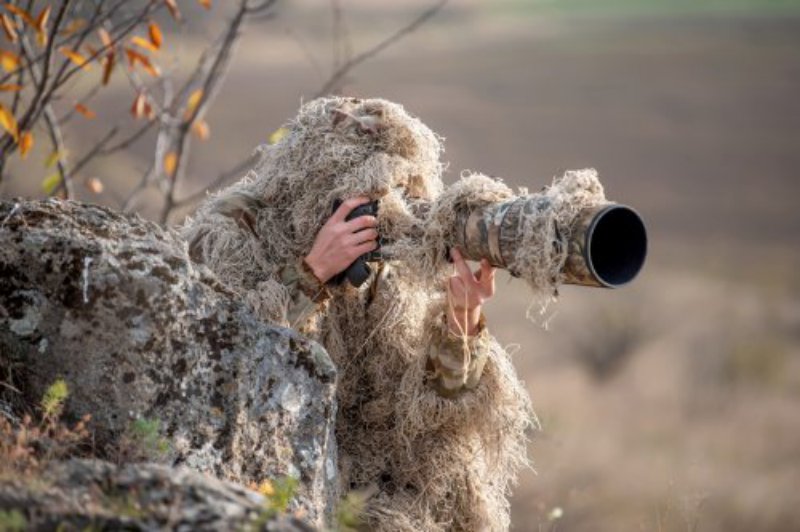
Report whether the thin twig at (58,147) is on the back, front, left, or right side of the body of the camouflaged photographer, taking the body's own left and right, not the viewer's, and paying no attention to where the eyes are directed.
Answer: back

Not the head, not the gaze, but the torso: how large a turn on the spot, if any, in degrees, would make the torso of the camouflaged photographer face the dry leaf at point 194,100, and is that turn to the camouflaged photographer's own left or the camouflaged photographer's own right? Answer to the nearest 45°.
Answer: approximately 180°

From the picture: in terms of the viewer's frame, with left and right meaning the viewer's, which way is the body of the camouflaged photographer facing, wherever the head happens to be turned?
facing the viewer and to the right of the viewer

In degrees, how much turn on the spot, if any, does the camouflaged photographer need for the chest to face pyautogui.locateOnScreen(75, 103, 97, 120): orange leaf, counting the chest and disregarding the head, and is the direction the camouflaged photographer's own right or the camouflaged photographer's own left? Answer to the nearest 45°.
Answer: approximately 180°

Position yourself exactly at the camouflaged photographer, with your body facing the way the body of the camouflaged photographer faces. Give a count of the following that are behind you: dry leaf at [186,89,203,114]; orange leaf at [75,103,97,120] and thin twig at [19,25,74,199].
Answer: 3

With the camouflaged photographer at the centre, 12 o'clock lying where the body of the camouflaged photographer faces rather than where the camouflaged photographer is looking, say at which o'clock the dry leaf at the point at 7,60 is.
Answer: The dry leaf is roughly at 5 o'clock from the camouflaged photographer.

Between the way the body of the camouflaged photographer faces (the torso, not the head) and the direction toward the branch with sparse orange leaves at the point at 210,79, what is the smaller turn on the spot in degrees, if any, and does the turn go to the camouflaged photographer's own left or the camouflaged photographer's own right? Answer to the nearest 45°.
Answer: approximately 180°

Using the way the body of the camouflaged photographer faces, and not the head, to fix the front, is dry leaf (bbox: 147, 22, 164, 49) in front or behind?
behind

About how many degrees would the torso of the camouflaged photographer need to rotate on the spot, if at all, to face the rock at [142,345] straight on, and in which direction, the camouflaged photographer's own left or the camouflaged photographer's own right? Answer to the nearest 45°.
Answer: approximately 90° to the camouflaged photographer's own right
